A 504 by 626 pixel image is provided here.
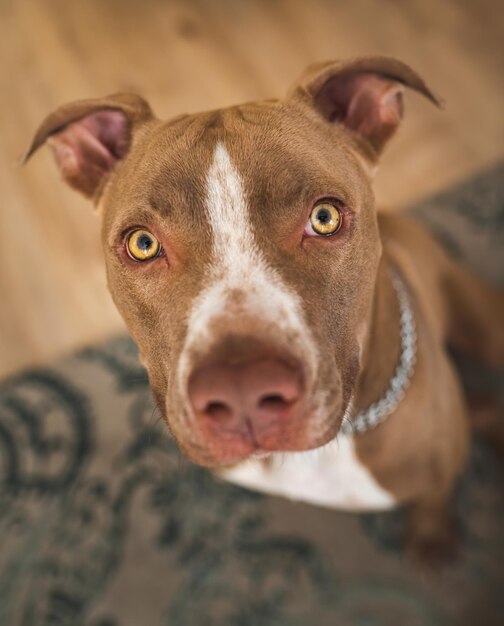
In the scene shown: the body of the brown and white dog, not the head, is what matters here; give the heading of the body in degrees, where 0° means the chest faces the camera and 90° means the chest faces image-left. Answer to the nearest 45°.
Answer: approximately 45°
